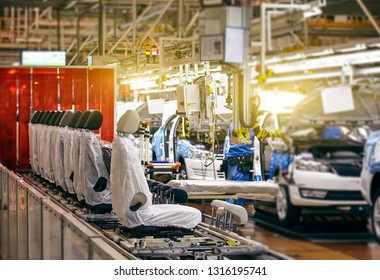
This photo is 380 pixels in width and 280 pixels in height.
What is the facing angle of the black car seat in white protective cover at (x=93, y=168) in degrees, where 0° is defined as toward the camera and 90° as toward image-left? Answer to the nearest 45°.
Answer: approximately 270°

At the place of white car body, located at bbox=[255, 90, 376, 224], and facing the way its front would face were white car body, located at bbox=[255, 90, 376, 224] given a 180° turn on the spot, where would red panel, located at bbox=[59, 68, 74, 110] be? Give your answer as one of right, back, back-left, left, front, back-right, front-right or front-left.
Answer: front

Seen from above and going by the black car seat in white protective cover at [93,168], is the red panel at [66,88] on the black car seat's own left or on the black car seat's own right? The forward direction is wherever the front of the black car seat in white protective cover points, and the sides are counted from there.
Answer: on the black car seat's own left

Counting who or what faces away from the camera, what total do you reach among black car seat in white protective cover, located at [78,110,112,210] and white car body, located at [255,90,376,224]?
0

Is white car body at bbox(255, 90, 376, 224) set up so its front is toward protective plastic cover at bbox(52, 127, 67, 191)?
no

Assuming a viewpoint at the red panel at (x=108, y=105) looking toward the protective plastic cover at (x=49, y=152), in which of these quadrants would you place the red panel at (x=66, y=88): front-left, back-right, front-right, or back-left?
front-right

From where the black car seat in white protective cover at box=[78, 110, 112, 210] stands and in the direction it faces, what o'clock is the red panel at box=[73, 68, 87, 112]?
The red panel is roughly at 9 o'clock from the black car seat in white protective cover.

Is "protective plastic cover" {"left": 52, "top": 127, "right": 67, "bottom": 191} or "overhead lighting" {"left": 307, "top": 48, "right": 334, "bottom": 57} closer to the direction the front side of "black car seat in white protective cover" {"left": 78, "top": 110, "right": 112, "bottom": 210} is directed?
the overhead lighting

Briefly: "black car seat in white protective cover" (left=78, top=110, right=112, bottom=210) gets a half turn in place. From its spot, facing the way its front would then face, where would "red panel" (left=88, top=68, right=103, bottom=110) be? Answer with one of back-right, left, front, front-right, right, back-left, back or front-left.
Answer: right

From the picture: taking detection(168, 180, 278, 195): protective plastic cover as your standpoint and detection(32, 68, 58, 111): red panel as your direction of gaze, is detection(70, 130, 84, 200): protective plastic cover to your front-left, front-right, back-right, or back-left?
front-left

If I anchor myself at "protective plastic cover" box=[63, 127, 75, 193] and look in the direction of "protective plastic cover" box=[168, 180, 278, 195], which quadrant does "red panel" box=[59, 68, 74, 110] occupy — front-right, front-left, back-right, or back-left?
back-left

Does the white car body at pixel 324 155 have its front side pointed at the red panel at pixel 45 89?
no
